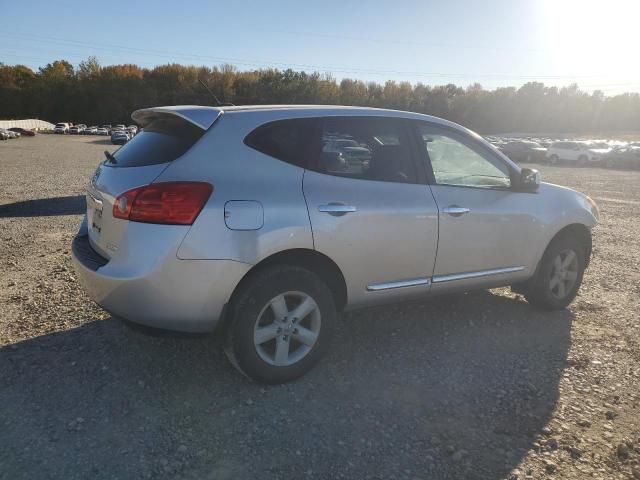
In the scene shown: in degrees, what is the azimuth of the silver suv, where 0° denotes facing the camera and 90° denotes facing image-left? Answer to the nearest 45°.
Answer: approximately 225°

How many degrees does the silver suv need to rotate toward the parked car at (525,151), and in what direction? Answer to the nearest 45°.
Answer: approximately 45° to its left

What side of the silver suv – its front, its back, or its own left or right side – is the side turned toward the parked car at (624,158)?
front

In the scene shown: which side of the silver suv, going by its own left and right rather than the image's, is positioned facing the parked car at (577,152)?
front
